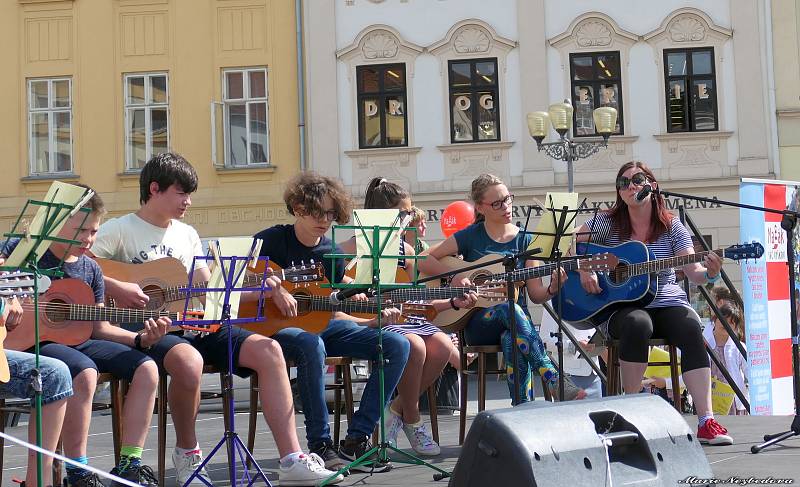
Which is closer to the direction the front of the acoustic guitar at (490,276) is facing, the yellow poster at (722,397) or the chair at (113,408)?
the chair

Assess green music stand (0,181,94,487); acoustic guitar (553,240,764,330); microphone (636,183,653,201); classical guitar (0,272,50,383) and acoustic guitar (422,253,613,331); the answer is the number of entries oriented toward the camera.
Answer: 3

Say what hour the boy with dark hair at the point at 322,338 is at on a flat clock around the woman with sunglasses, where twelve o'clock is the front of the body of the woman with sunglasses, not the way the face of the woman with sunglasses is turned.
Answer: The boy with dark hair is roughly at 2 o'clock from the woman with sunglasses.

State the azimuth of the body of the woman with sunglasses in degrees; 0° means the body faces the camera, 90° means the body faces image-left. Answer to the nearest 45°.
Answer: approximately 0°

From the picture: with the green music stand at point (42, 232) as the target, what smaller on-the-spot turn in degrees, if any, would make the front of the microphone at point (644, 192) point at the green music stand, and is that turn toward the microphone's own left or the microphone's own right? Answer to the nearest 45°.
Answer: approximately 45° to the microphone's own left

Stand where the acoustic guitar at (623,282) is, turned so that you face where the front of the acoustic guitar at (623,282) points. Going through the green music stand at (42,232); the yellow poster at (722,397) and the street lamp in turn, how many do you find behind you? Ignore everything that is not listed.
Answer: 2

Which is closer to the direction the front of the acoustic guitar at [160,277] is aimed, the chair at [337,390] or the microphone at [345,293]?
the microphone

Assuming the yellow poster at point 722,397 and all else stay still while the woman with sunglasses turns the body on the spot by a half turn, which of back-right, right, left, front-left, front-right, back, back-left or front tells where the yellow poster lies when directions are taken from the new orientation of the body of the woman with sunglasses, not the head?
front

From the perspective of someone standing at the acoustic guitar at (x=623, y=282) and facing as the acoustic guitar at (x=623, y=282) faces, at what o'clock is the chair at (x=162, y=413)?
The chair is roughly at 2 o'clock from the acoustic guitar.

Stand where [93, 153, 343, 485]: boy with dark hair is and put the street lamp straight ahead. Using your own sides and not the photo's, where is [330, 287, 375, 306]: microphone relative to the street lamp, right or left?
right
